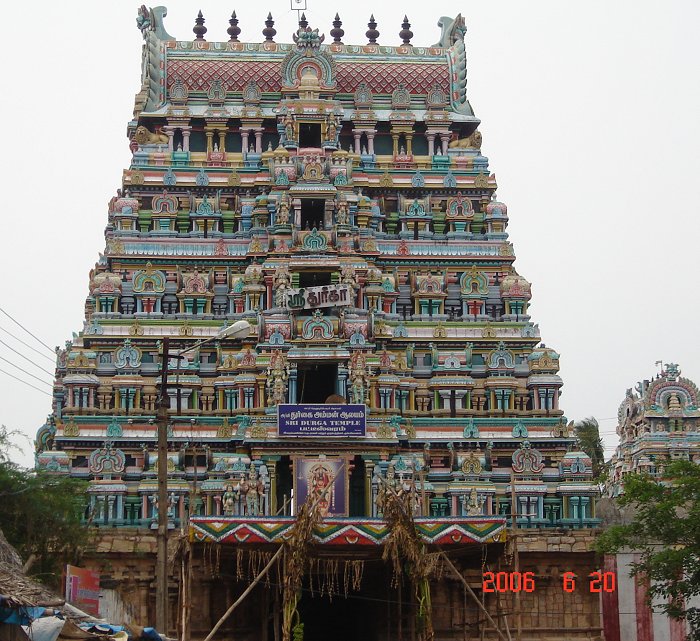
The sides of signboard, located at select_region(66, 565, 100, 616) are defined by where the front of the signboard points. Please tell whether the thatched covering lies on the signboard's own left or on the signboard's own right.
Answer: on the signboard's own right

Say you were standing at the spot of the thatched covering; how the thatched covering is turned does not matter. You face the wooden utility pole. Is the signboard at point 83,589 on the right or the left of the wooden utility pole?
left

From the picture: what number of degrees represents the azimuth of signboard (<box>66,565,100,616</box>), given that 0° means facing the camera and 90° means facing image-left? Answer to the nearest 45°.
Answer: approximately 315°

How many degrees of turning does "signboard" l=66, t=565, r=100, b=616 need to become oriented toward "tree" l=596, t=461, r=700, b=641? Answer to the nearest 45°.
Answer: approximately 45° to its left

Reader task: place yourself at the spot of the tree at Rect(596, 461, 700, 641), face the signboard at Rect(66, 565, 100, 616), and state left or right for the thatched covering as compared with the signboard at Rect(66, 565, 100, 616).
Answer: left
